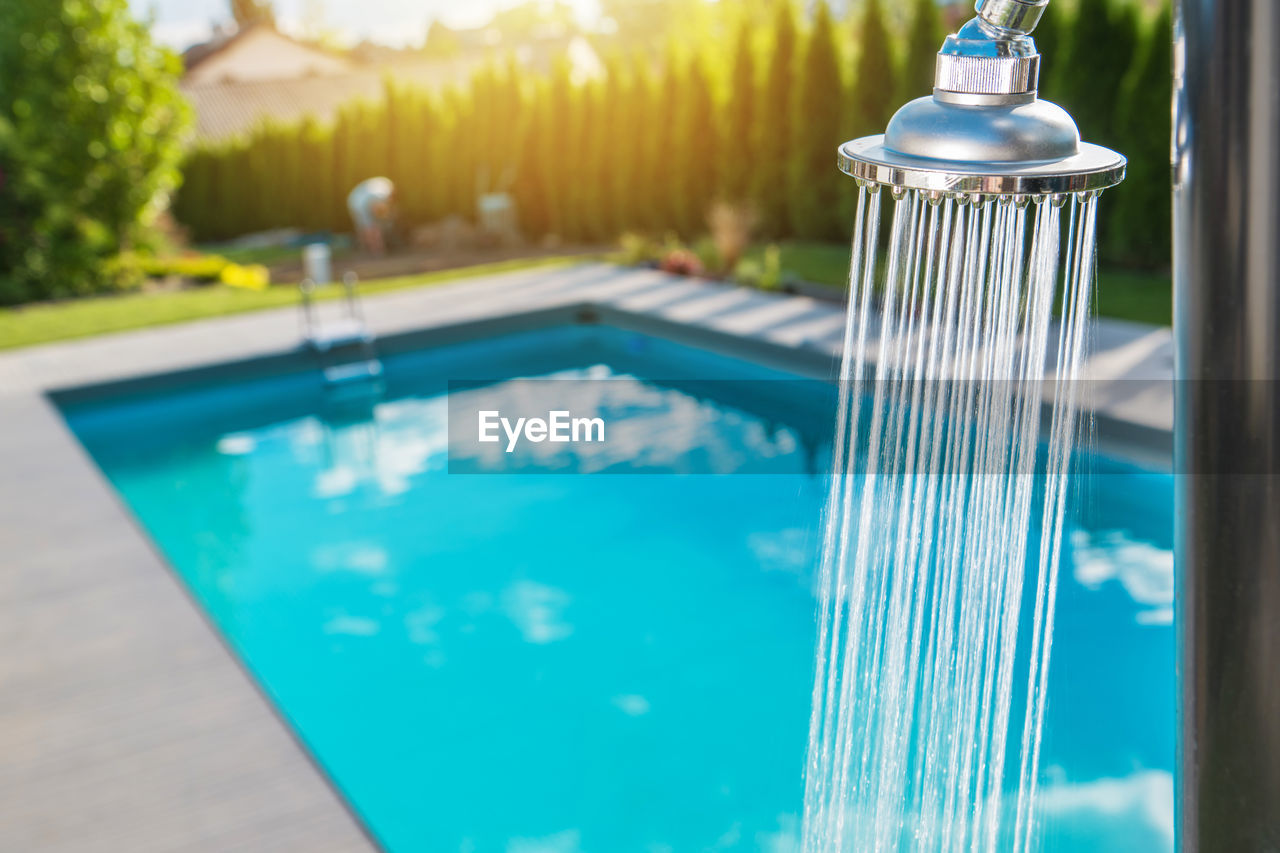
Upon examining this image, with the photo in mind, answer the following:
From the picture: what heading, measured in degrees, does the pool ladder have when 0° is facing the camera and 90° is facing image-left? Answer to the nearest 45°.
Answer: approximately 0°

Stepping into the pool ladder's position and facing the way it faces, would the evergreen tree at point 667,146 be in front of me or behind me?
behind

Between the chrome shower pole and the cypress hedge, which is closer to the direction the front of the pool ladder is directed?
the chrome shower pole

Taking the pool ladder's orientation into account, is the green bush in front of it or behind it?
behind

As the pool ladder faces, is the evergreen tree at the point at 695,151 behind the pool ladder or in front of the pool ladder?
behind

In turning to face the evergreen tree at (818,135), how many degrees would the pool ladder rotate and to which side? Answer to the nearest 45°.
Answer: approximately 135° to its left

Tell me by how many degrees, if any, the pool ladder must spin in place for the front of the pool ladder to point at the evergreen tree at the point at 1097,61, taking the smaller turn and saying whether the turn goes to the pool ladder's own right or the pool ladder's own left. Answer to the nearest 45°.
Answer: approximately 90° to the pool ladder's own left

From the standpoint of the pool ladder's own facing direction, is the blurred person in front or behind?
behind
